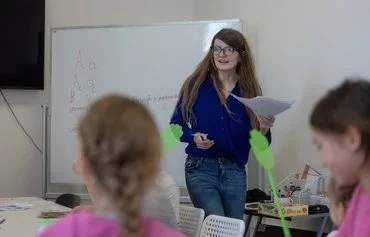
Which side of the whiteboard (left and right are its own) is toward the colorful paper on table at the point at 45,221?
front

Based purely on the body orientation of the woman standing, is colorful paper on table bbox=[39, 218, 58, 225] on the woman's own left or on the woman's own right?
on the woman's own right

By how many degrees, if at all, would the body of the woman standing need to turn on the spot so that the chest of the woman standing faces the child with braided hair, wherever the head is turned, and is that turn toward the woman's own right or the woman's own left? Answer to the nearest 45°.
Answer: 0° — they already face them

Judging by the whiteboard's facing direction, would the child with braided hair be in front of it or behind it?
in front

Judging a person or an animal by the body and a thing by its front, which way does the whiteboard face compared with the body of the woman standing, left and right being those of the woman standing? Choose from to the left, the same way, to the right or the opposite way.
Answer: the same way

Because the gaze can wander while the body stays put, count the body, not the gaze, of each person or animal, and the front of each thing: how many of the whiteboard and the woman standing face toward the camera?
2

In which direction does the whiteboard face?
toward the camera

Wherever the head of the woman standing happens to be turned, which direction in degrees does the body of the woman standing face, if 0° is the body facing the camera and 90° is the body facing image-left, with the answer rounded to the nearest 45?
approximately 0°

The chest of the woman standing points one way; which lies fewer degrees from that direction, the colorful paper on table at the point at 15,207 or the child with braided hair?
the child with braided hair

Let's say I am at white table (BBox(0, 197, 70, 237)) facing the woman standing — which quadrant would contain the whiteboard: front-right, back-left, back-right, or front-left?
front-left

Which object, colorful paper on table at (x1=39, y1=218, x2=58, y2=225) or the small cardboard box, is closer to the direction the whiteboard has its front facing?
the colorful paper on table

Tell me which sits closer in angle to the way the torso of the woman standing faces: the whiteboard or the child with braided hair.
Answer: the child with braided hair

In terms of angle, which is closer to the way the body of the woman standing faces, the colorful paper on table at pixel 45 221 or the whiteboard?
the colorful paper on table
